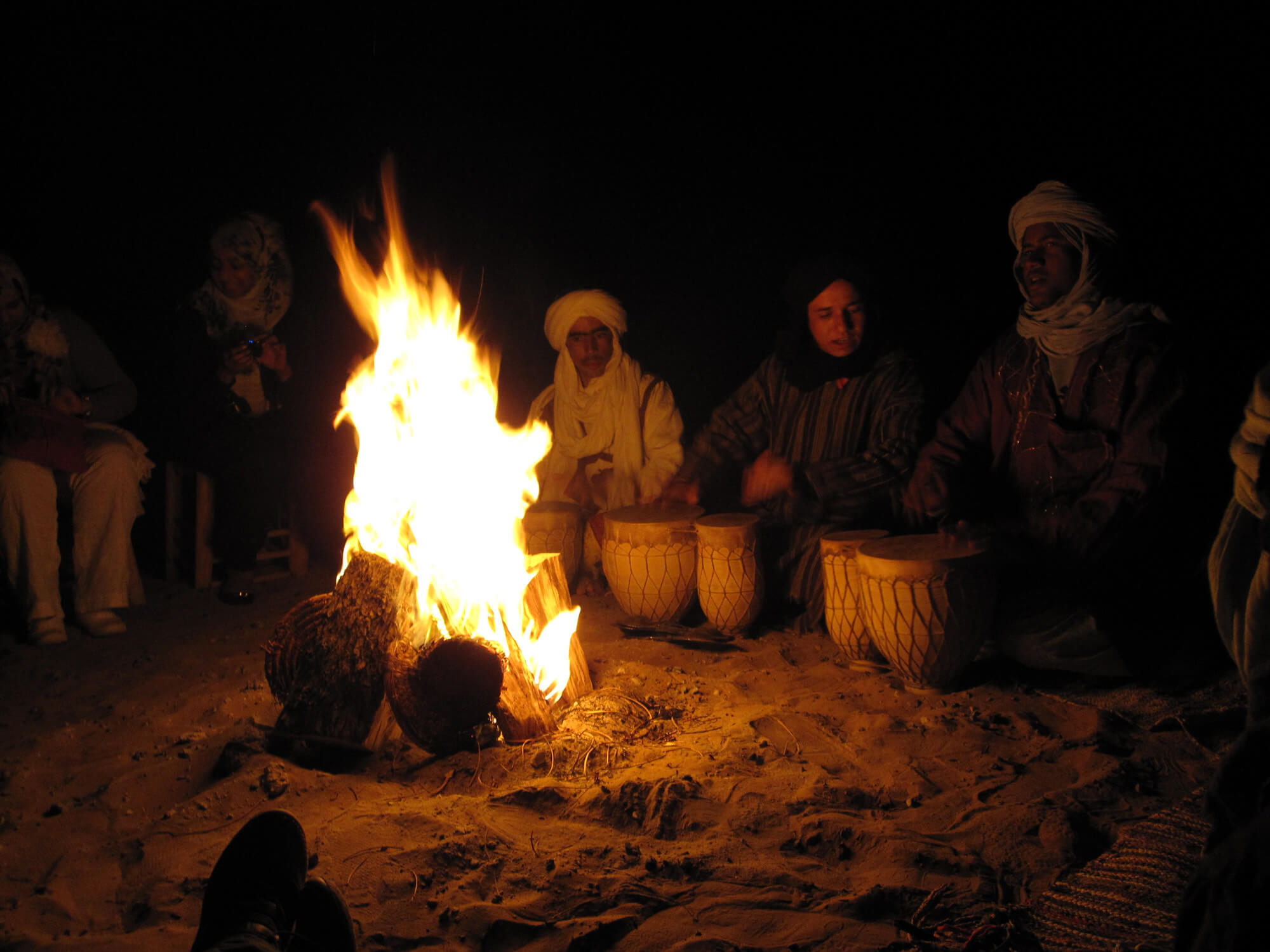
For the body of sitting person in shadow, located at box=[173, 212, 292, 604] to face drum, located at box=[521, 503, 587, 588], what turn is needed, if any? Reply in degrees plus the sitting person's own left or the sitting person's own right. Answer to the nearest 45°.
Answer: approximately 45° to the sitting person's own left

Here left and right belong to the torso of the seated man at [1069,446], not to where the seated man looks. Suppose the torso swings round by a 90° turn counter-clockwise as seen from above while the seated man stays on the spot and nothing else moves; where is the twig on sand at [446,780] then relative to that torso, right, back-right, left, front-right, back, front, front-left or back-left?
right

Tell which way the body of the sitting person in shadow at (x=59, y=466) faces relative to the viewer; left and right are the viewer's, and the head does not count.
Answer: facing the viewer

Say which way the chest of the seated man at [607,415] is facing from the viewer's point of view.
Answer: toward the camera

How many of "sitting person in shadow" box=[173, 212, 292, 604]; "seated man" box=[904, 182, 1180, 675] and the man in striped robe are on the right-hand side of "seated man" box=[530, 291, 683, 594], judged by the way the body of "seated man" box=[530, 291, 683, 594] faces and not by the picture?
1

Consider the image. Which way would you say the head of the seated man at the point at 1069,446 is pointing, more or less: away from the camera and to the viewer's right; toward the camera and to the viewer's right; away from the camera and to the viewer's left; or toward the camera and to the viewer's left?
toward the camera and to the viewer's left

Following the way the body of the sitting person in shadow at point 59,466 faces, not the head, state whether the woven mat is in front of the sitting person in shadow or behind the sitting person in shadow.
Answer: in front

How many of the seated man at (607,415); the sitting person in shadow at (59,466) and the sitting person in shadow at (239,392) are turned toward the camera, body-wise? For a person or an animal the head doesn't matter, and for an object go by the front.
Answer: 3

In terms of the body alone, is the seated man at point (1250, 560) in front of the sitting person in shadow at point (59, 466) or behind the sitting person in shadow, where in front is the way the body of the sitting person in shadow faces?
in front

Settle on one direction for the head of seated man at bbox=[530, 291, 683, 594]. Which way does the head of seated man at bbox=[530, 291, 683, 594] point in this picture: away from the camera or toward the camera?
toward the camera
